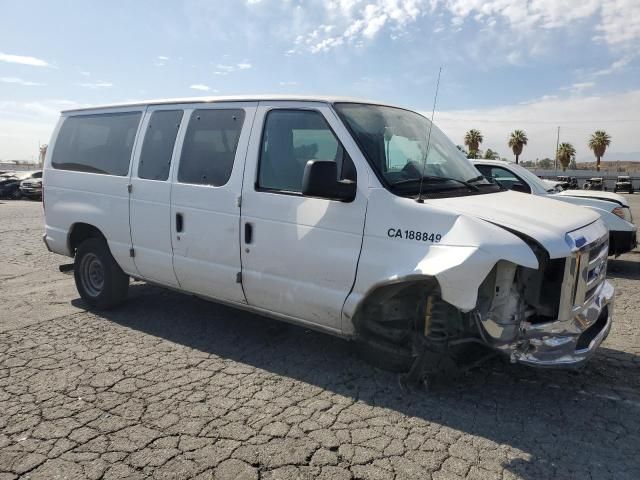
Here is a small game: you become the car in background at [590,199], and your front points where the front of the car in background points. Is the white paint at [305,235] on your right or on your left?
on your right

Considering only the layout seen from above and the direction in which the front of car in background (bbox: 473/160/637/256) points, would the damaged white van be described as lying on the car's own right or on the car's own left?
on the car's own right

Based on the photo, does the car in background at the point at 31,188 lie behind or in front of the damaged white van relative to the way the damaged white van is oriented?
behind

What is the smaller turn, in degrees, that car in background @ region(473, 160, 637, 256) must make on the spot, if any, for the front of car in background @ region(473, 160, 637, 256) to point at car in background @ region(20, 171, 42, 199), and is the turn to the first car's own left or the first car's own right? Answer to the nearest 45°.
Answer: approximately 180°

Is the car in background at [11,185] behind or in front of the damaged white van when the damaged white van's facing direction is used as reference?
behind

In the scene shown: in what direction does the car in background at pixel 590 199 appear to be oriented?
to the viewer's right

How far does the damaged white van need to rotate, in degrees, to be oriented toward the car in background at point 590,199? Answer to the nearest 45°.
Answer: approximately 90° to its left
